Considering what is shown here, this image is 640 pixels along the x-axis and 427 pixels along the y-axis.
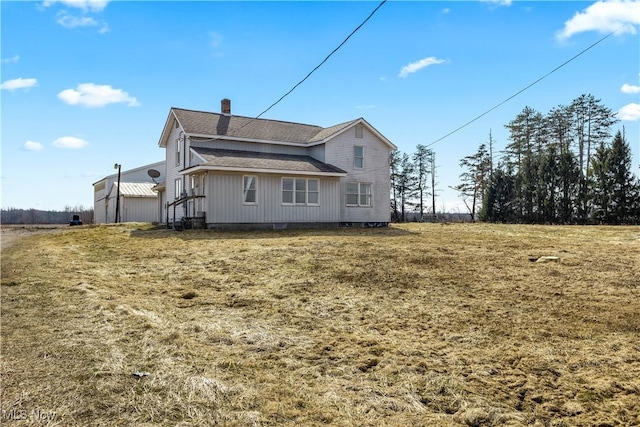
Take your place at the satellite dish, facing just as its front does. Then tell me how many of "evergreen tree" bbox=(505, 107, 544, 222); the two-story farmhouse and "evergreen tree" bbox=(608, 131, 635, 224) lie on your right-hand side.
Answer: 0

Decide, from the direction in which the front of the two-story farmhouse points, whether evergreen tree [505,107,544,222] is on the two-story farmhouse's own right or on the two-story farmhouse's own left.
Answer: on the two-story farmhouse's own left

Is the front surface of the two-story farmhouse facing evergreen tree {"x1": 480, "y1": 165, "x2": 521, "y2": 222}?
no

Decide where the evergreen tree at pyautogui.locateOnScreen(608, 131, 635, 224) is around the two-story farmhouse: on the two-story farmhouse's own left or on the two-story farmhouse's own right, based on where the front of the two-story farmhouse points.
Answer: on the two-story farmhouse's own left

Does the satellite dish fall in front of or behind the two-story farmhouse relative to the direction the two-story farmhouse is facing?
behind

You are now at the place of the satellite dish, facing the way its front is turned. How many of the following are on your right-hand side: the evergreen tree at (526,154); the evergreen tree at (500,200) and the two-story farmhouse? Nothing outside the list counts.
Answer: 0

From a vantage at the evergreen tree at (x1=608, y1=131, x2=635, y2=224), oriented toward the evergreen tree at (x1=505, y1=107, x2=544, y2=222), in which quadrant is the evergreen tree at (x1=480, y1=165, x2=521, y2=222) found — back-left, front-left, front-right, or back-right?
front-left

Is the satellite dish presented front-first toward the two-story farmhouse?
no

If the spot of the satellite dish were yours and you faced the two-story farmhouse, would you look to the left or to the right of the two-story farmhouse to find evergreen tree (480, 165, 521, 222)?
left

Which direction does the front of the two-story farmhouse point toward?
toward the camera
